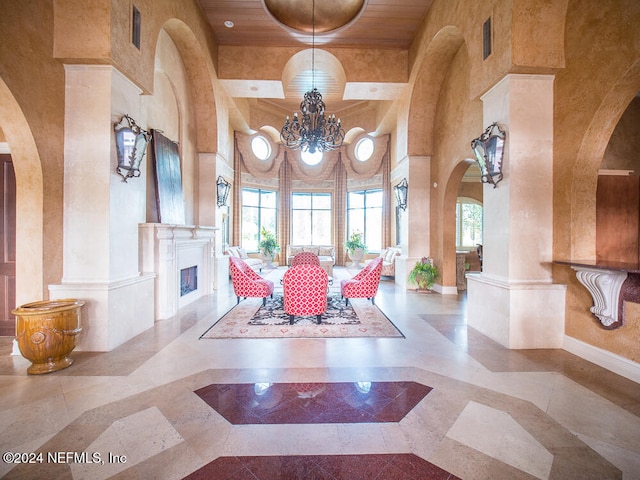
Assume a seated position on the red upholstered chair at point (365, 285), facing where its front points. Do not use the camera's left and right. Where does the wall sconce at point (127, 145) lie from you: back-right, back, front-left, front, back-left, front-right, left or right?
front-left

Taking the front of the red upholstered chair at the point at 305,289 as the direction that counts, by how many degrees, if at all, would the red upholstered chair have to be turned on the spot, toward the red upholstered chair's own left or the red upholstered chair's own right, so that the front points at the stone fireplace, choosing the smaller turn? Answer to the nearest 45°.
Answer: approximately 90° to the red upholstered chair's own left

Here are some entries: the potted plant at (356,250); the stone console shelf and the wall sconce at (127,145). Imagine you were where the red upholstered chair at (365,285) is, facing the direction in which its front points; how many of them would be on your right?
1

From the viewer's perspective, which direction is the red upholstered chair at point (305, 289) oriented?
away from the camera

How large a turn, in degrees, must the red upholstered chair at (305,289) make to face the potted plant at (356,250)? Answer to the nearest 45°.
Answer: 0° — it already faces it

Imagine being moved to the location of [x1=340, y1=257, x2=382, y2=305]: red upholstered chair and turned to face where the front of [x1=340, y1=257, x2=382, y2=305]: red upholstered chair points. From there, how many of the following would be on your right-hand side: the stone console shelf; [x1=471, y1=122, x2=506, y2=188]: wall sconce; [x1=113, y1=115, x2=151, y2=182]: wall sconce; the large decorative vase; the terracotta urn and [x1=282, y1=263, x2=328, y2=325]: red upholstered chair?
1

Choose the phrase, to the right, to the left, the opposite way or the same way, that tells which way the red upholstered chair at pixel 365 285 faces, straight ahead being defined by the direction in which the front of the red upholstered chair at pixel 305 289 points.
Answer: to the left

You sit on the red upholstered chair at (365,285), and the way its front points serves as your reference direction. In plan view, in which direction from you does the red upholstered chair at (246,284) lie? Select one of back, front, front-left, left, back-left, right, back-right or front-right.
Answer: front

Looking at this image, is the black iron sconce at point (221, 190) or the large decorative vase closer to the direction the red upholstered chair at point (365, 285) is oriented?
the black iron sconce

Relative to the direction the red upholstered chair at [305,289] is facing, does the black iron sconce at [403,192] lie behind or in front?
in front

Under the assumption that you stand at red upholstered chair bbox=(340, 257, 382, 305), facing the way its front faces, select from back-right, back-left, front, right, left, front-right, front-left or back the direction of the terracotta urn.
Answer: front-left

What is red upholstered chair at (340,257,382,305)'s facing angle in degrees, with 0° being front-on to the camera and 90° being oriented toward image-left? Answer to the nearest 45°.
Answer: approximately 90°

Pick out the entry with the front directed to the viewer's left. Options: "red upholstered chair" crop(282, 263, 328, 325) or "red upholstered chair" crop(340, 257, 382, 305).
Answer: "red upholstered chair" crop(340, 257, 382, 305)
